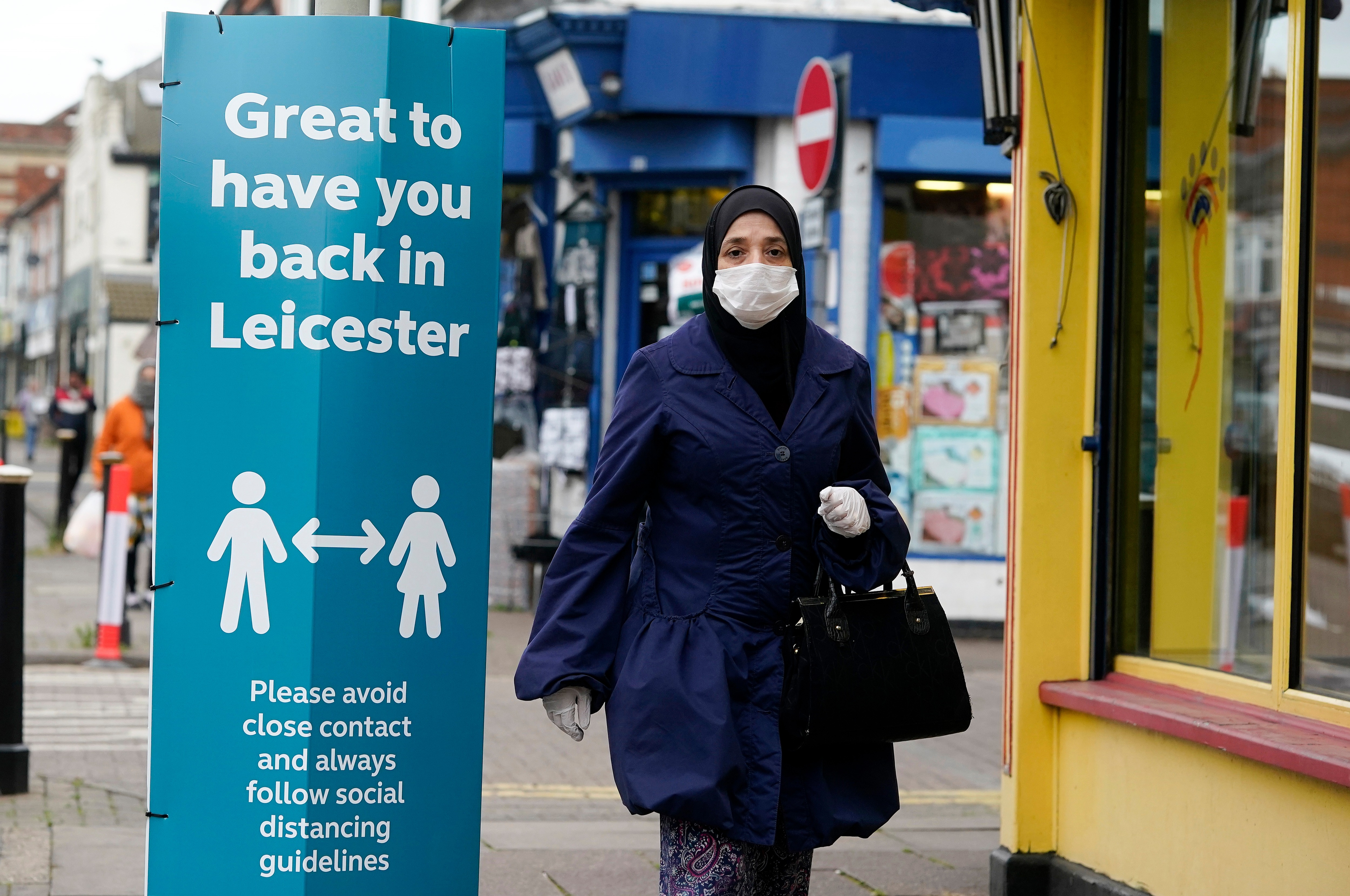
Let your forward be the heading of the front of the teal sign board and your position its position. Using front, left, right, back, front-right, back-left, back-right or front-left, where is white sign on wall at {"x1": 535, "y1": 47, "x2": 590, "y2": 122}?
back

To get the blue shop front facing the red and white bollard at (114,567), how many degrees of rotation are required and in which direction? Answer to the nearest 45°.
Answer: approximately 90° to its right

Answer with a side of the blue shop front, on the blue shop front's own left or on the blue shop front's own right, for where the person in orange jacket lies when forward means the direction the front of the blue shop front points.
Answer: on the blue shop front's own right

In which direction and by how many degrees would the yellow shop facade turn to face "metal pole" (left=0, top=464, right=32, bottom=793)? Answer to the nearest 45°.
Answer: approximately 45° to its right

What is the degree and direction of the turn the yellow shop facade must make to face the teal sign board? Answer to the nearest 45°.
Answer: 0° — it already faces it

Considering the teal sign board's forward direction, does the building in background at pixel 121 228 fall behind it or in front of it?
behind

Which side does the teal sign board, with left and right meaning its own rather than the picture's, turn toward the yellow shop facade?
left

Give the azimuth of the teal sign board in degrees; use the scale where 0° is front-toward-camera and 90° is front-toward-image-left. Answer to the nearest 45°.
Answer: approximately 0°

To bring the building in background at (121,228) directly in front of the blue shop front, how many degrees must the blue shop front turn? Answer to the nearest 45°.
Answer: approximately 135° to its right

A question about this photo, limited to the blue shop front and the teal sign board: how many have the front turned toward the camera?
2

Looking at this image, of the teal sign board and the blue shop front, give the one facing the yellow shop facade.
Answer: the blue shop front

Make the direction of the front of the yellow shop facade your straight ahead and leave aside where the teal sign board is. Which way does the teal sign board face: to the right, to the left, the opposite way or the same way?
to the left

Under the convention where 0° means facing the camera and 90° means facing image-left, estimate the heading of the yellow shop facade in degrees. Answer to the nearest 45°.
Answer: approximately 45°

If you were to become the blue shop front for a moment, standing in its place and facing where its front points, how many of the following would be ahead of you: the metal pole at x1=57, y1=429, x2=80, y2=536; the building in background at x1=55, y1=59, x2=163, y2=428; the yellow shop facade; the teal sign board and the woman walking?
3

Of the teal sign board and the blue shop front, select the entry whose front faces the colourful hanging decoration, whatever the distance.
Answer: the blue shop front

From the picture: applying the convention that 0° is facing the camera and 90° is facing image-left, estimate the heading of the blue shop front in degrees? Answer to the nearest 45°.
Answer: approximately 0°
